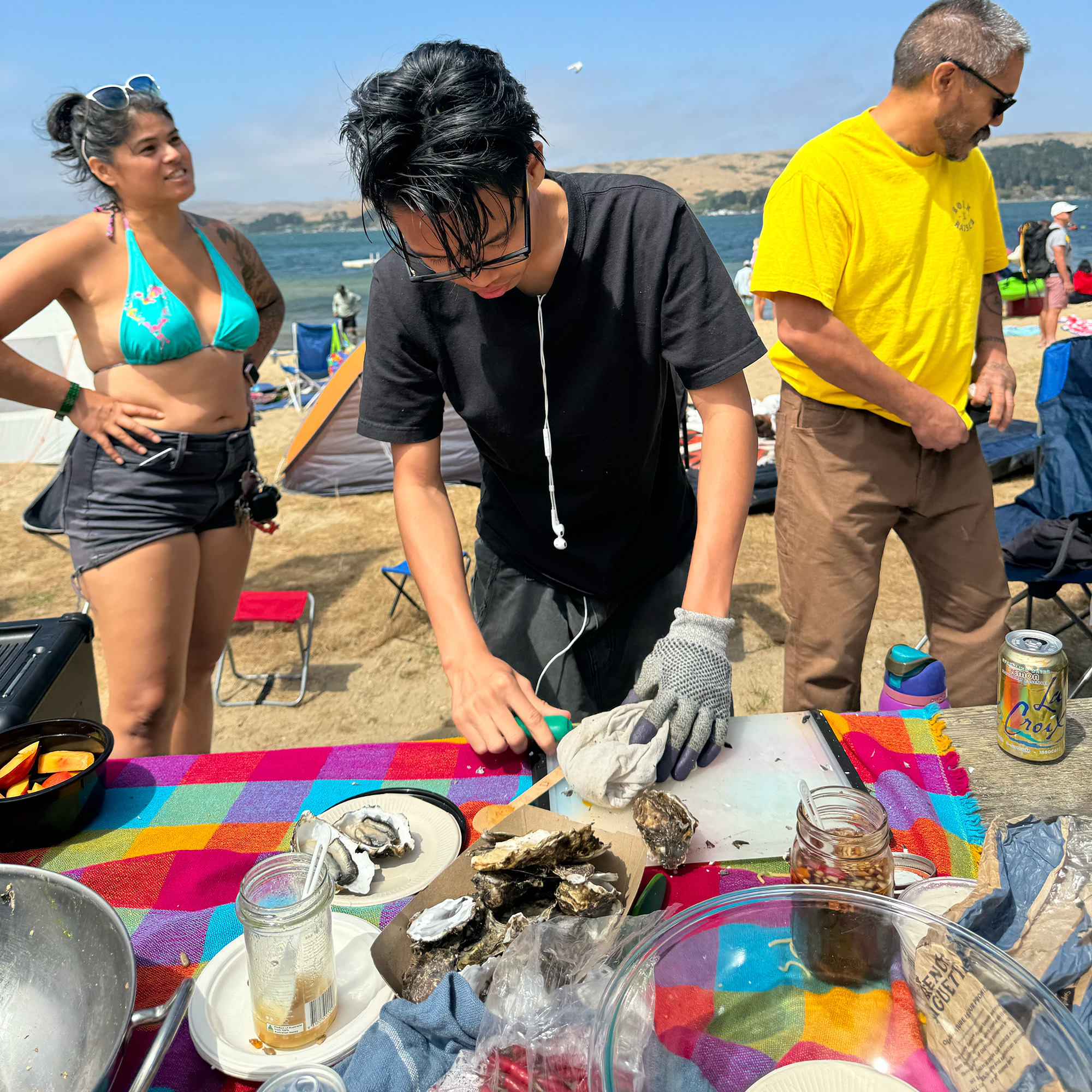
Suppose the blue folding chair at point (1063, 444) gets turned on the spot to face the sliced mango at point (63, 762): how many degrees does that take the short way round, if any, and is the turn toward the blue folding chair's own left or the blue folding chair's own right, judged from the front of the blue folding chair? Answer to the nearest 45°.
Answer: approximately 45° to the blue folding chair's own left

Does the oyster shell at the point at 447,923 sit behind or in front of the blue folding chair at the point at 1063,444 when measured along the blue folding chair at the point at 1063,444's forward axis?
in front

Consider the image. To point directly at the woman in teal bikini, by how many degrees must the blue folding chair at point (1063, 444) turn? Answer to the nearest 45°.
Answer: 0° — it already faces them

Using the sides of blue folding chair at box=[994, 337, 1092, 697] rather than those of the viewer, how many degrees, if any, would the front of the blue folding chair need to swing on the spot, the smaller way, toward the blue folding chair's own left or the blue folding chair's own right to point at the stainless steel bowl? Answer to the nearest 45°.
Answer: approximately 45° to the blue folding chair's own left

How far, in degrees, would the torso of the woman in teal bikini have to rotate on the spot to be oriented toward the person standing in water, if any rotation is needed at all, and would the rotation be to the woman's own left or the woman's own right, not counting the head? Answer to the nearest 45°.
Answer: approximately 135° to the woman's own left

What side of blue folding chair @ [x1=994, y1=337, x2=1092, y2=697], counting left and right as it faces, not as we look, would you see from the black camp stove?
front

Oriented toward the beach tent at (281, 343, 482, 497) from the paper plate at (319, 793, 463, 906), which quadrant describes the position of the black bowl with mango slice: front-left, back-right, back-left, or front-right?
front-left

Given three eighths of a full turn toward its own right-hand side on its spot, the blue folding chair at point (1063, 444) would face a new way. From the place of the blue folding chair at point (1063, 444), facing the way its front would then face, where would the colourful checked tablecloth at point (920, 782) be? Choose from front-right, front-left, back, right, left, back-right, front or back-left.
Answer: back

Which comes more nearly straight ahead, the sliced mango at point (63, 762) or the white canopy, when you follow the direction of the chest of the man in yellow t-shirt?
the sliced mango

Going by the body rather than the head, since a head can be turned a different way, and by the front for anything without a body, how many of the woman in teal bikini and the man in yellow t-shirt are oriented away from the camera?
0

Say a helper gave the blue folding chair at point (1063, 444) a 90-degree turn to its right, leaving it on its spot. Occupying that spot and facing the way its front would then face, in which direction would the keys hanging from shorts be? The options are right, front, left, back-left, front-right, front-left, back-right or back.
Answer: left

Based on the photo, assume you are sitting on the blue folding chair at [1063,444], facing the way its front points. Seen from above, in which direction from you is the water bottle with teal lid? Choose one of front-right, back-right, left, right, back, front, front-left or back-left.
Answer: front-left

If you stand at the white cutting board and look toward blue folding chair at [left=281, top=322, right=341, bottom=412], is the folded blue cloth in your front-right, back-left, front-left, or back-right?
back-left
